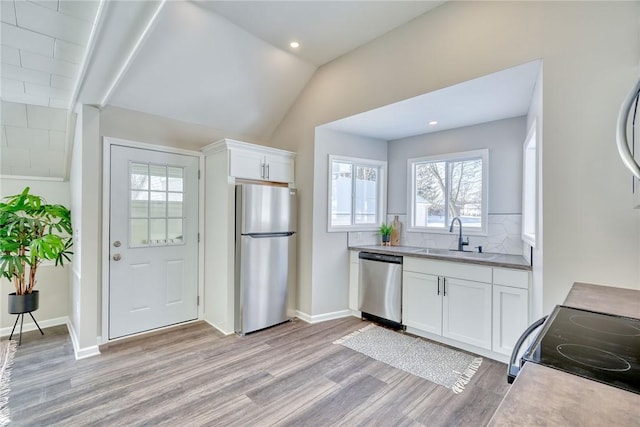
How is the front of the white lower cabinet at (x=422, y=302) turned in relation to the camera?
facing the viewer and to the left of the viewer

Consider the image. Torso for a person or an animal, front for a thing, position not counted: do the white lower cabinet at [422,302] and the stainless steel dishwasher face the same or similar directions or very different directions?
same or similar directions

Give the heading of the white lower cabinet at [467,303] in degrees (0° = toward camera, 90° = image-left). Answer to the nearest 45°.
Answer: approximately 45°

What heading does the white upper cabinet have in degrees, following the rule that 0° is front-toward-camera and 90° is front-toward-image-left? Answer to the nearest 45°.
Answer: approximately 315°

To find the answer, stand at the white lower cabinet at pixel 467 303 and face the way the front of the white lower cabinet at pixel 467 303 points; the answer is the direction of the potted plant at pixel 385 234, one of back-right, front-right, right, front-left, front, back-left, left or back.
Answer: right

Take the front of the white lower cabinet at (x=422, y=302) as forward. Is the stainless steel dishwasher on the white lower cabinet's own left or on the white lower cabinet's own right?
on the white lower cabinet's own right

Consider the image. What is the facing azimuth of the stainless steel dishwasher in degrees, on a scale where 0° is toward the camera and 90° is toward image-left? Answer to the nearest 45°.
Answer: approximately 45°

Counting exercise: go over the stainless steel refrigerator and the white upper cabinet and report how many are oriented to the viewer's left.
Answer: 0

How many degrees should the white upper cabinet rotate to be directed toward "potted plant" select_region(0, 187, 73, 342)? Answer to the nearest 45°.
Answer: approximately 135° to its right

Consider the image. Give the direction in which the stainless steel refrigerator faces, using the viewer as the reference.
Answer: facing the viewer and to the right of the viewer

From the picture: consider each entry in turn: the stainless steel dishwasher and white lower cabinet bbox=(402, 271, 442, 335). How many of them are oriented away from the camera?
0

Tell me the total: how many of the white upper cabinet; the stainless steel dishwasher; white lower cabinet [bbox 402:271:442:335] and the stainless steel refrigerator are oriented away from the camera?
0
